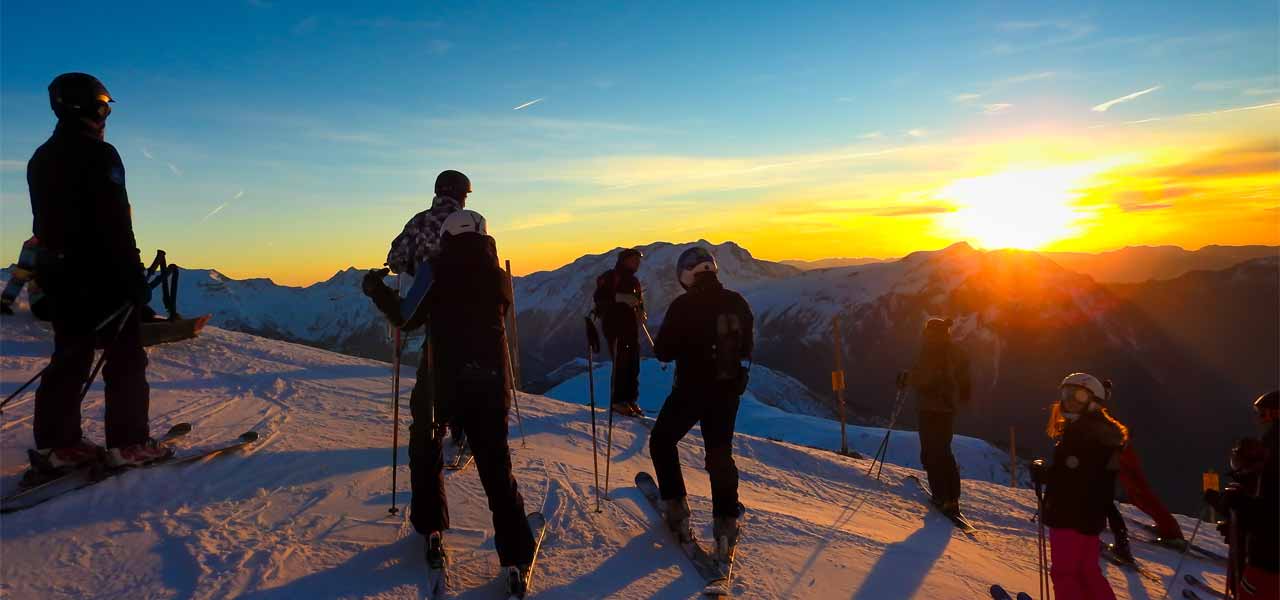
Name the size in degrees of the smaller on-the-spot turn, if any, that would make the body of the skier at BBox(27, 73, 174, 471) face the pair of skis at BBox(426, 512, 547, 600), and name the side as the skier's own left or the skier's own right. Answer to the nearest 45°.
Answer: approximately 90° to the skier's own right

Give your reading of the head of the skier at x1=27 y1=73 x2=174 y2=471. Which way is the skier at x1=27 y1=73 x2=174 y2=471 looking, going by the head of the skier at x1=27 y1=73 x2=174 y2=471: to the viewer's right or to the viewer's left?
to the viewer's right

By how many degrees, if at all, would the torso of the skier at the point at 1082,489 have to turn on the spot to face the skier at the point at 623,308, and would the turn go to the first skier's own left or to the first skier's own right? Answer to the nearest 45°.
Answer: approximately 90° to the first skier's own right

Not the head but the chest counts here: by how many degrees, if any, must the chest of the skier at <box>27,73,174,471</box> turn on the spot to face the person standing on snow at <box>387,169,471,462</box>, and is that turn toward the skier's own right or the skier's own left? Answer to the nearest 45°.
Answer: approximately 45° to the skier's own right

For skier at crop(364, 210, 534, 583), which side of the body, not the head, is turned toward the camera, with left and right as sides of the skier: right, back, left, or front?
back

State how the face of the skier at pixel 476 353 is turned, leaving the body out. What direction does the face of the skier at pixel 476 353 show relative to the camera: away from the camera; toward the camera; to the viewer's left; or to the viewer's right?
away from the camera

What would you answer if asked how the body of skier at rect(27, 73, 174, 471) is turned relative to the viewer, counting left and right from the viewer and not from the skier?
facing away from the viewer and to the right of the viewer

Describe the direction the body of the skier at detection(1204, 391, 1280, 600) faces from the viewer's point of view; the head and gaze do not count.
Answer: to the viewer's left
